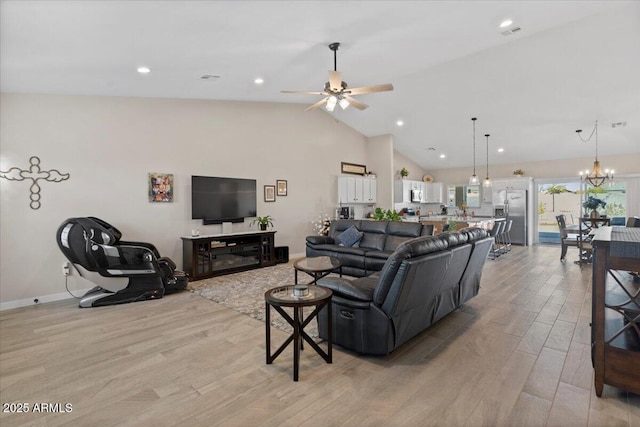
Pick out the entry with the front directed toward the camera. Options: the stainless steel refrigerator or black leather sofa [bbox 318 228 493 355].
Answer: the stainless steel refrigerator

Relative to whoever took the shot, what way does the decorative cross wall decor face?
facing the viewer

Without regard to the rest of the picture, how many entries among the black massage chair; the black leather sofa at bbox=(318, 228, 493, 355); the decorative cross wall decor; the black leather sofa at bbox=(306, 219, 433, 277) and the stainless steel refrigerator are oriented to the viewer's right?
1

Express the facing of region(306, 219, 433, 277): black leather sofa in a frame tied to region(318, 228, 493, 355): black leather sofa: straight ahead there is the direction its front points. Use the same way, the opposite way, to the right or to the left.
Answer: to the left

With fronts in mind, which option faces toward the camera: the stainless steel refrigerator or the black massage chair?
the stainless steel refrigerator

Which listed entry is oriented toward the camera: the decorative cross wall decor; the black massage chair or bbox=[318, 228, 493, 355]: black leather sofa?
the decorative cross wall decor

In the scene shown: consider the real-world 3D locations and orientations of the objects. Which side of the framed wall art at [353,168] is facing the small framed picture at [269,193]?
right

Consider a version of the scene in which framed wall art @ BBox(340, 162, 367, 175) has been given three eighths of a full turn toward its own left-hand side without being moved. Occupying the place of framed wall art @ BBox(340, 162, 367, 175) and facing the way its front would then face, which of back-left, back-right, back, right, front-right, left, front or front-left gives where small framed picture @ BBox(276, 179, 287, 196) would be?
back-left

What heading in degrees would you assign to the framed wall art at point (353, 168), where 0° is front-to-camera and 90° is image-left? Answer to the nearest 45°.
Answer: approximately 315°

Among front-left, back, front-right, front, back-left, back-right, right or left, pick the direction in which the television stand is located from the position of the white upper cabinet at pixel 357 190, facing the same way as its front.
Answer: right

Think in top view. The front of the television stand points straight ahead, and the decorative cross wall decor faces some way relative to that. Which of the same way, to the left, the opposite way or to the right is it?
the same way

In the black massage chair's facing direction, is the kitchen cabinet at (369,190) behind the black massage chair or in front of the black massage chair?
in front

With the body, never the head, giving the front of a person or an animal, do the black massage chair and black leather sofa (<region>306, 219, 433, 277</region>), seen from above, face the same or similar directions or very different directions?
very different directions

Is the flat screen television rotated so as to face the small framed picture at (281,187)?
no

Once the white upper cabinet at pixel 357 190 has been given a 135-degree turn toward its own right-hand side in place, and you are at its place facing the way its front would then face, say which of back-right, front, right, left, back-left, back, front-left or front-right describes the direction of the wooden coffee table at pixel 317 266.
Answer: left

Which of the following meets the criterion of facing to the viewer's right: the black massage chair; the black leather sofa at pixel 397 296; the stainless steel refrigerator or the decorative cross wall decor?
the black massage chair

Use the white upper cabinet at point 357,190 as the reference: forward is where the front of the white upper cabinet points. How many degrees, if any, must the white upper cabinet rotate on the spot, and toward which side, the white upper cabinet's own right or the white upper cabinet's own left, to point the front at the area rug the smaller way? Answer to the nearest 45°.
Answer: approximately 45° to the white upper cabinet's own right

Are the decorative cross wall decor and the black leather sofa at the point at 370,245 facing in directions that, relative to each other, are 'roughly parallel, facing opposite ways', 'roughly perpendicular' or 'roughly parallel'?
roughly perpendicular

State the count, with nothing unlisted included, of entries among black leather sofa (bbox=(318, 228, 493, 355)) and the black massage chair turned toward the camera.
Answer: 0
